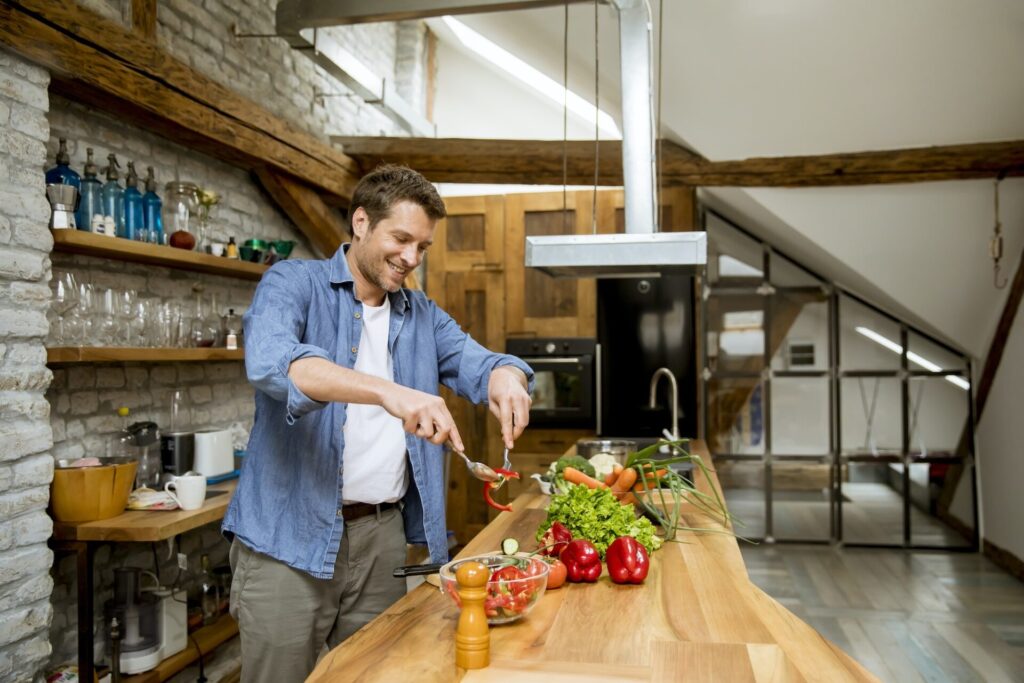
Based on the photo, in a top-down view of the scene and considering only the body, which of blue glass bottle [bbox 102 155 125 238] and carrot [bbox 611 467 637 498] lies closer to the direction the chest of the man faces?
the carrot

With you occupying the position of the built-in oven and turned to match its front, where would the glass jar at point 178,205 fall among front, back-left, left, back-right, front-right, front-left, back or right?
front-right

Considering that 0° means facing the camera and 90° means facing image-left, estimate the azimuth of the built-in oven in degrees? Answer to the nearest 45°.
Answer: approximately 0°

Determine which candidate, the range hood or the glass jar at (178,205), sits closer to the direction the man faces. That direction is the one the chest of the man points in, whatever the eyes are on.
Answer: the range hood

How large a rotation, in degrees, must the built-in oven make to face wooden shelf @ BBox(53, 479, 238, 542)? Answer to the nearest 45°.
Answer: approximately 45° to its right

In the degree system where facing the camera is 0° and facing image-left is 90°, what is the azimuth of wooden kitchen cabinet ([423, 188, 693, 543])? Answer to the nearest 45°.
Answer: approximately 0°

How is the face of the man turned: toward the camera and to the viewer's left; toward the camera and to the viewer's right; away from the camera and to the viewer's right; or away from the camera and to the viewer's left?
toward the camera and to the viewer's right

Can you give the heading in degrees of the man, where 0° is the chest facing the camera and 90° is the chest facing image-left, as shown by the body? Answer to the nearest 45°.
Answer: approximately 315°

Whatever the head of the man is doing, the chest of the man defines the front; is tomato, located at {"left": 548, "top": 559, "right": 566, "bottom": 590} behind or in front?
in front

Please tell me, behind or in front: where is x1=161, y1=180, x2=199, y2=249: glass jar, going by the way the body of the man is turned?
behind

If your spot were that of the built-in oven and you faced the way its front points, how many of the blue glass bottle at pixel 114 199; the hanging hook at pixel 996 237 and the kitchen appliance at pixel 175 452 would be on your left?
1
